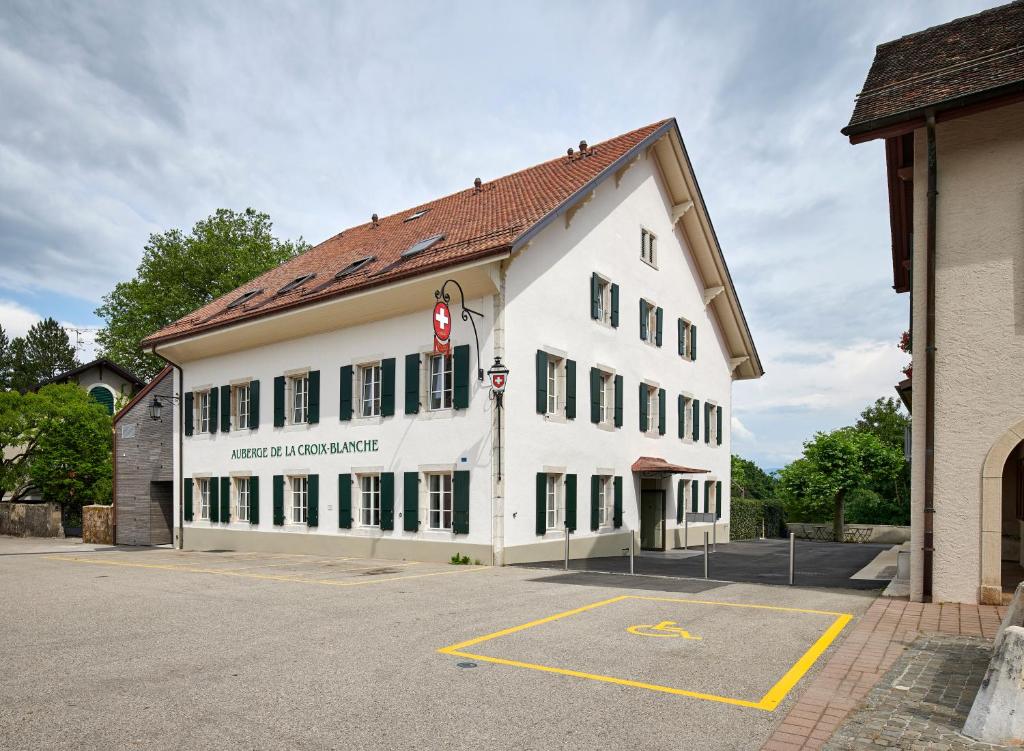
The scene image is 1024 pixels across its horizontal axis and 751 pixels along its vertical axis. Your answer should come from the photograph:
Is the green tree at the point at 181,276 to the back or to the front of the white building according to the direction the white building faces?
to the back

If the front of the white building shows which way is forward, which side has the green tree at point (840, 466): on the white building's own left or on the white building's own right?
on the white building's own left
